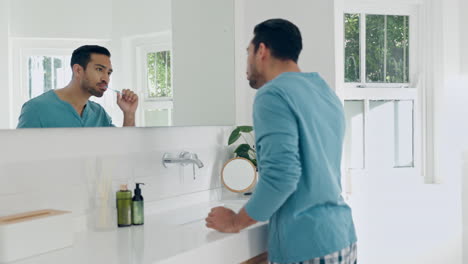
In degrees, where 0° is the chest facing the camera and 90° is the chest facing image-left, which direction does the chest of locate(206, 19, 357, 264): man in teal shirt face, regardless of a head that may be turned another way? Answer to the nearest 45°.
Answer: approximately 135°

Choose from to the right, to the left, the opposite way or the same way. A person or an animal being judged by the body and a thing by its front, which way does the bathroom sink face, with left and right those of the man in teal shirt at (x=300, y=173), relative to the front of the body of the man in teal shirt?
the opposite way

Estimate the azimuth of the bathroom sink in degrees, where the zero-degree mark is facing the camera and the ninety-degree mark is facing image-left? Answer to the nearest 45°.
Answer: approximately 315°

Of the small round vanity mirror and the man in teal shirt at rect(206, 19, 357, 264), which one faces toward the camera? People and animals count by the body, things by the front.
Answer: the small round vanity mirror

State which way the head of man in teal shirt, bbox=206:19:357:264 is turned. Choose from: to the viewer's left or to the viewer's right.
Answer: to the viewer's left

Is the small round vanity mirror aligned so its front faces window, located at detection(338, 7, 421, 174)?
no

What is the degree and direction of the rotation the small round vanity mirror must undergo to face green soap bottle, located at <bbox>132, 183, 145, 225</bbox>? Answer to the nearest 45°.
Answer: approximately 45° to its right

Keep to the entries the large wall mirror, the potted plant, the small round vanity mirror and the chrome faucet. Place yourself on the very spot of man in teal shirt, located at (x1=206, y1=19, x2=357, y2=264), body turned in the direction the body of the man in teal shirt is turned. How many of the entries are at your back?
0

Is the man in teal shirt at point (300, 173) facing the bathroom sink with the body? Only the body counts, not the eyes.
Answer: yes

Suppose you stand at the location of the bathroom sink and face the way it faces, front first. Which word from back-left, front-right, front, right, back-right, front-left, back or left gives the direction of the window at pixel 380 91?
left

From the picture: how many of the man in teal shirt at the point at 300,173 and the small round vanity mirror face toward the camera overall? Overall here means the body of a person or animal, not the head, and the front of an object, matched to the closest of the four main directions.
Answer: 1

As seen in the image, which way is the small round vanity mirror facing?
toward the camera
